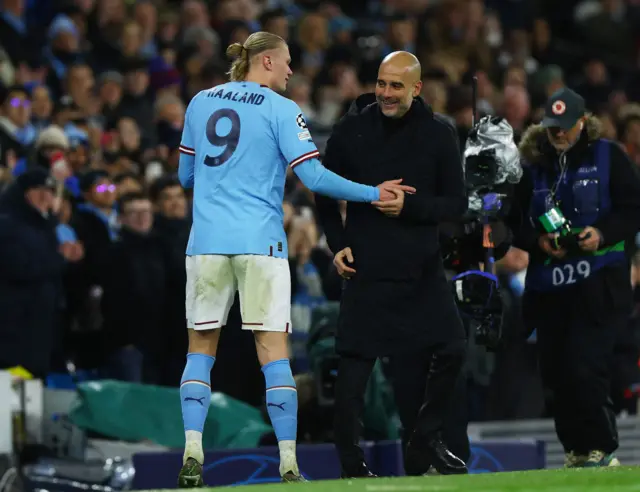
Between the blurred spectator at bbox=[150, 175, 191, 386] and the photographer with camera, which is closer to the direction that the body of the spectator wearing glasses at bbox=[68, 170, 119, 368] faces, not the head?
the photographer with camera

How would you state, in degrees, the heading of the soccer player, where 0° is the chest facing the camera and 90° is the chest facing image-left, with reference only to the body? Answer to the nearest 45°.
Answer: approximately 225°

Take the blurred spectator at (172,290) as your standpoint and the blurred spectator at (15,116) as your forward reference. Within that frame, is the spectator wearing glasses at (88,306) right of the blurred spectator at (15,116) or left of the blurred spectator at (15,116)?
left

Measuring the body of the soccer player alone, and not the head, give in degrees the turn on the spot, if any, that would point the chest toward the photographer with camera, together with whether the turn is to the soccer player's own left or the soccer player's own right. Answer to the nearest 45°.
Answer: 0° — they already face them

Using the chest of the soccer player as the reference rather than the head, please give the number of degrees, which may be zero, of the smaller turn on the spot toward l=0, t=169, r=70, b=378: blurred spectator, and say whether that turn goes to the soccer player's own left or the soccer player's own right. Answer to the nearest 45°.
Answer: approximately 90° to the soccer player's own left

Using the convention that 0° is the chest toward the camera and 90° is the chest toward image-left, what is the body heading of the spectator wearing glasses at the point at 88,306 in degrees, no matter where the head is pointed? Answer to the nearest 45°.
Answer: approximately 315°
